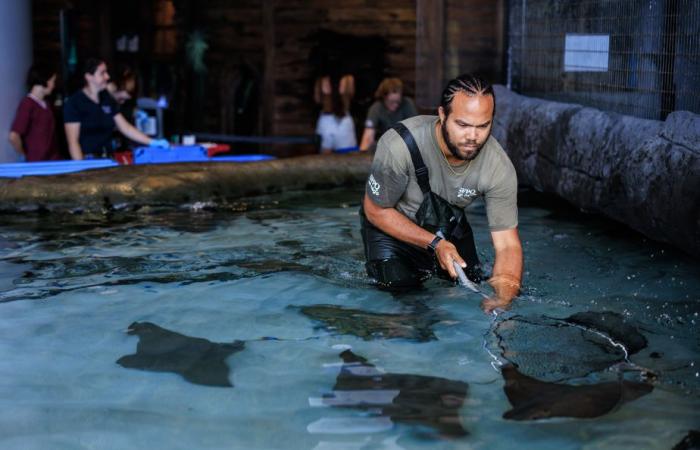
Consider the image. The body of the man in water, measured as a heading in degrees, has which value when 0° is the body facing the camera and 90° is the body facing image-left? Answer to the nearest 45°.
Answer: approximately 315°

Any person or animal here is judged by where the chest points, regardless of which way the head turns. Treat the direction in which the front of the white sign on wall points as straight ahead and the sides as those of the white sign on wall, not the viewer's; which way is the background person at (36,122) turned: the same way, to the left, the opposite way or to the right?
to the left

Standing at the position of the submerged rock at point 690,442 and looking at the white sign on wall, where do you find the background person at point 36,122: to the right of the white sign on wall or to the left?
left

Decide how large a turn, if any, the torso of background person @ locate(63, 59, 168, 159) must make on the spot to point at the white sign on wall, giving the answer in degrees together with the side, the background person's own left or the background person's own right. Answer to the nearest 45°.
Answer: approximately 45° to the background person's own left

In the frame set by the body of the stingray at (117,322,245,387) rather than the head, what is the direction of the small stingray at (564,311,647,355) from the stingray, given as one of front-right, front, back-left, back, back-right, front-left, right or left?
back

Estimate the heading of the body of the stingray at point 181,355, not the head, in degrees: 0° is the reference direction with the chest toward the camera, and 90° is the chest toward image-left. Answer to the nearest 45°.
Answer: approximately 90°

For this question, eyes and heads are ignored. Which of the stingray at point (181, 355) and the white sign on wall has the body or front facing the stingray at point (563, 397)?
the white sign on wall
